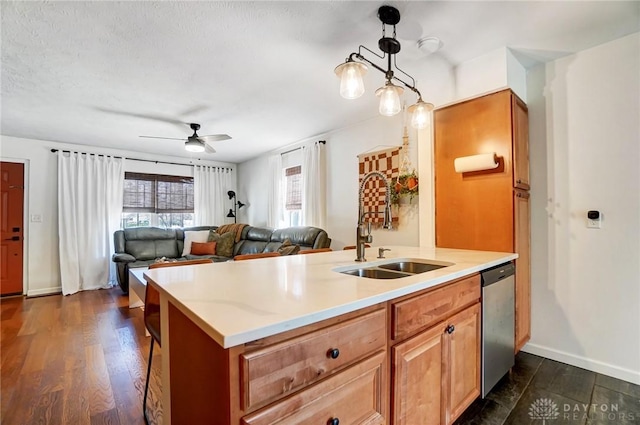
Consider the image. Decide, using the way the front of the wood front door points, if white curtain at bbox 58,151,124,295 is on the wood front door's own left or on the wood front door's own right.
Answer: on the wood front door's own left
